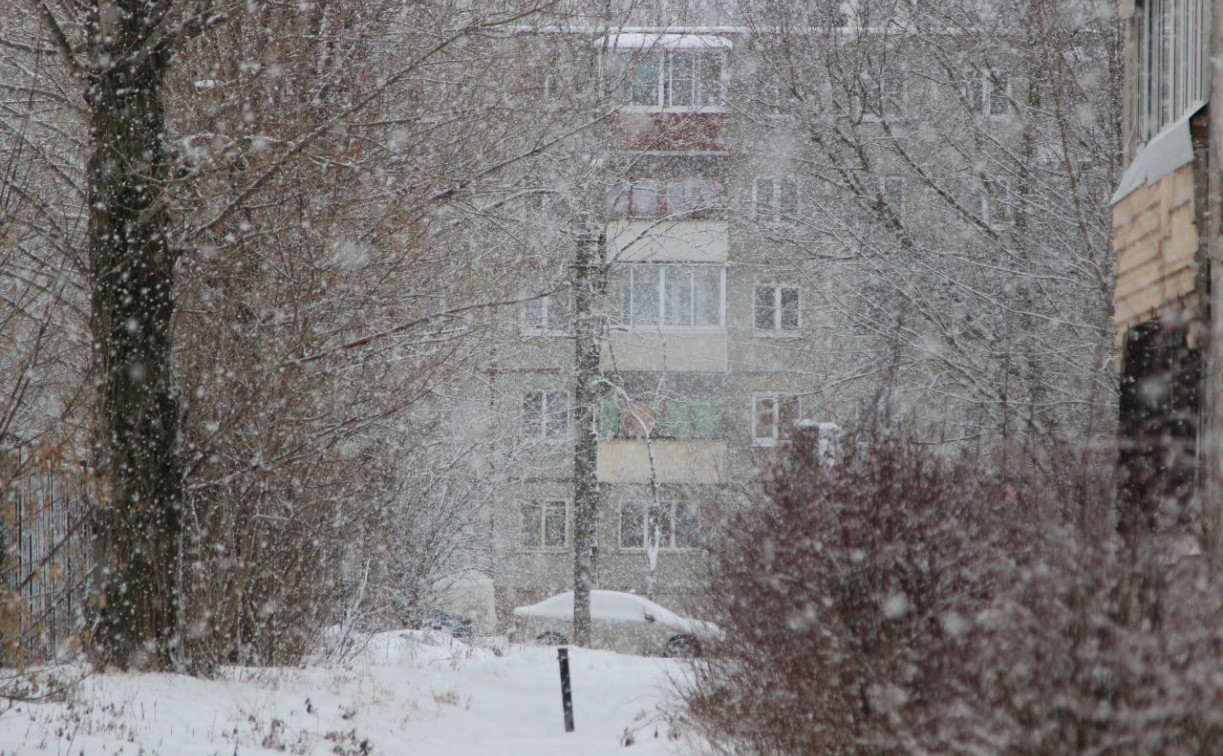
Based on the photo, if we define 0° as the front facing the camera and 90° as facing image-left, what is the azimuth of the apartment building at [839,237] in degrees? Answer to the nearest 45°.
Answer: approximately 0°

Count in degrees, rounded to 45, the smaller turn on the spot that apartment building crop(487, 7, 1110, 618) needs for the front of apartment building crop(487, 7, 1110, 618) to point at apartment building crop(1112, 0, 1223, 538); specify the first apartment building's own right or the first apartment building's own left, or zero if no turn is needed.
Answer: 0° — it already faces it

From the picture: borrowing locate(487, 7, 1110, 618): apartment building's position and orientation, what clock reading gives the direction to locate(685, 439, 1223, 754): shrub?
The shrub is roughly at 12 o'clock from the apartment building.

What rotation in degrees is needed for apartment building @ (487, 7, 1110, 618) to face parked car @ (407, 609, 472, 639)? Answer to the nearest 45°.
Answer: approximately 90° to its right

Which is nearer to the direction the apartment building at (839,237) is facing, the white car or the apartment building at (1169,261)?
the apartment building

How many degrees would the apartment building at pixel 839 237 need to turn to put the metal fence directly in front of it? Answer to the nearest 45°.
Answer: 0° — it already faces it
